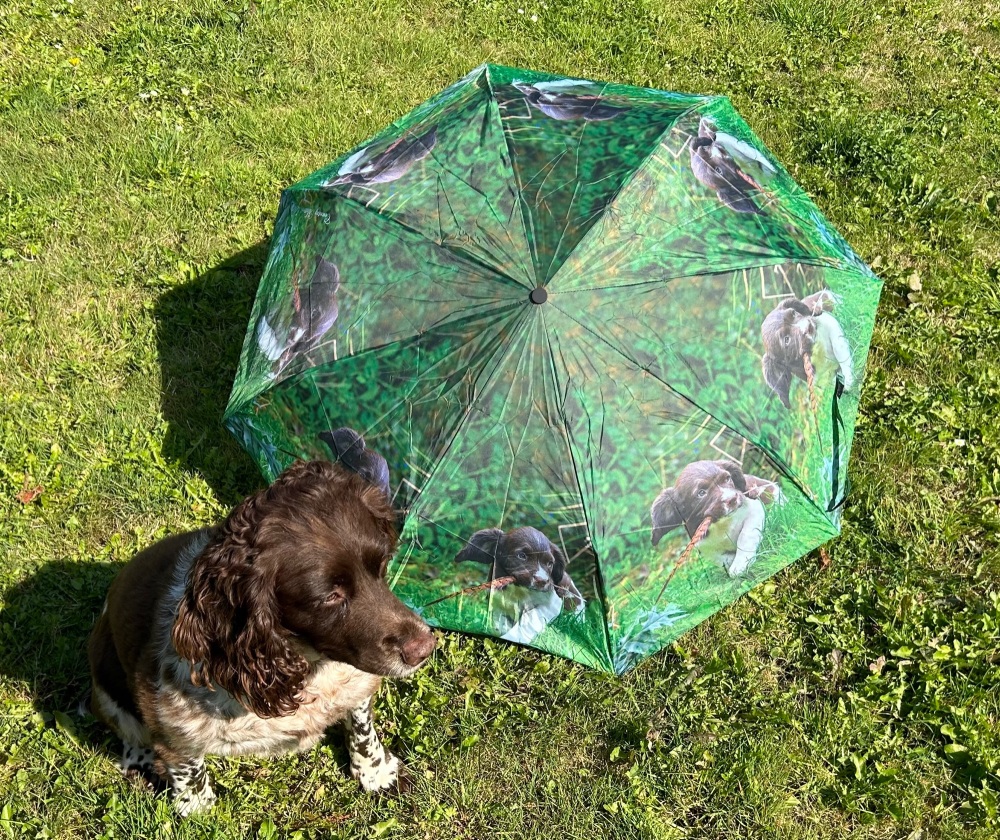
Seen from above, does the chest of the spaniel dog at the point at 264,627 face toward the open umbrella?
no

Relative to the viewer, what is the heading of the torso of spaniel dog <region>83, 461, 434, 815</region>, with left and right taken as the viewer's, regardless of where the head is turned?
facing the viewer and to the right of the viewer
